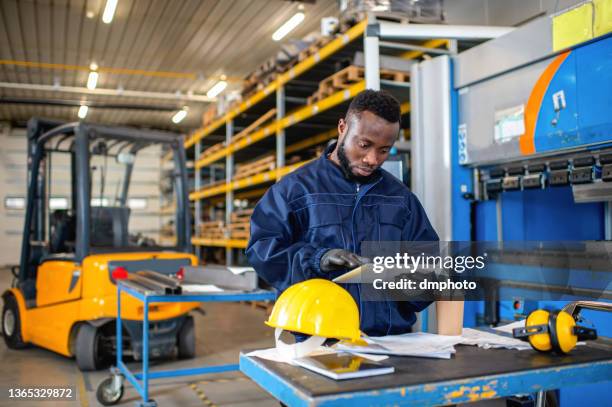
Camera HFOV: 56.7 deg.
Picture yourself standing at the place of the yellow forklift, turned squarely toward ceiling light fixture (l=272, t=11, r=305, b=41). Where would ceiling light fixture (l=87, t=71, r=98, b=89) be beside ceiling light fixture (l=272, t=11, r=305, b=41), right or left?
left

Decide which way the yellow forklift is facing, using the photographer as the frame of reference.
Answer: facing away from the viewer and to the left of the viewer

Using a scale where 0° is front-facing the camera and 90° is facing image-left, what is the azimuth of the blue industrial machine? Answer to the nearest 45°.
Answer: approximately 45°

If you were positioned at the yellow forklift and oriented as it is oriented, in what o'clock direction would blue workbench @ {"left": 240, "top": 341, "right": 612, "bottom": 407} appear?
The blue workbench is roughly at 7 o'clock from the yellow forklift.
